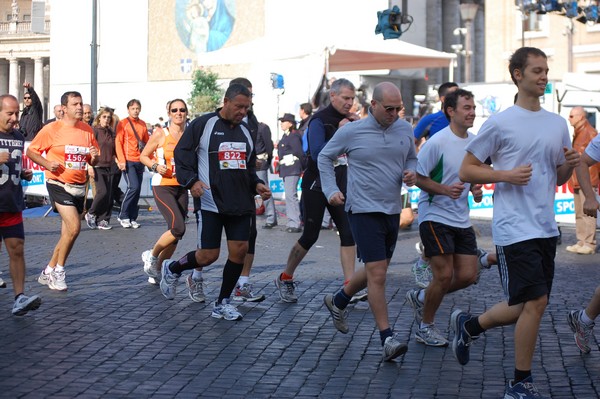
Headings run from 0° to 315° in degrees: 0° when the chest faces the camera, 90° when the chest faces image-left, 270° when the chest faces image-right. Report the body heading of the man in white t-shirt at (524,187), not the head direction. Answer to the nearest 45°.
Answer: approximately 315°

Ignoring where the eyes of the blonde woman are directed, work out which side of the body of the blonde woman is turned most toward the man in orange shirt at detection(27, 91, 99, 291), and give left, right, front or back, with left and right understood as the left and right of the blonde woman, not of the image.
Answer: right

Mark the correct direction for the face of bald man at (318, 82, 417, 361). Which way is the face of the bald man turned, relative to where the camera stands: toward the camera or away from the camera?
toward the camera

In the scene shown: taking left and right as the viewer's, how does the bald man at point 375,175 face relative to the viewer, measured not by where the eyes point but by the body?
facing the viewer and to the right of the viewer

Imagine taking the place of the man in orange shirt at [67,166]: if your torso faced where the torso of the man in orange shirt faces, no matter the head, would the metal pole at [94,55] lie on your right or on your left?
on your left

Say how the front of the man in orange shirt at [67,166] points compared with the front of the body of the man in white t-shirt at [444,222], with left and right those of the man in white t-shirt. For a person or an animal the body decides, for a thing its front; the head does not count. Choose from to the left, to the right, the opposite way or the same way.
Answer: the same way

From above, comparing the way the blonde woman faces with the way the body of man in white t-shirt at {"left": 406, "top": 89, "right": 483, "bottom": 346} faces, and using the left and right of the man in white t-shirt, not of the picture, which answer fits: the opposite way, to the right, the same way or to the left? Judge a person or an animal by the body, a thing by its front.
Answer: the same way

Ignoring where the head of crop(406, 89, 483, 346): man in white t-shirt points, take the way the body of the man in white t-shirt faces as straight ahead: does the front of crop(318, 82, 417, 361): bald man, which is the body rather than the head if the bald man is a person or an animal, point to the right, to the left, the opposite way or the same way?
the same way

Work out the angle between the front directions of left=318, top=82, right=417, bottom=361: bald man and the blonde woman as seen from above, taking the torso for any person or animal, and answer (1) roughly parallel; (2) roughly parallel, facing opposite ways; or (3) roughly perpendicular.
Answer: roughly parallel

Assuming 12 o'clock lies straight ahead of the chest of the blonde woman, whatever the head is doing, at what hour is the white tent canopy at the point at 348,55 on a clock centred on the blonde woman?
The white tent canopy is roughly at 8 o'clock from the blonde woman.

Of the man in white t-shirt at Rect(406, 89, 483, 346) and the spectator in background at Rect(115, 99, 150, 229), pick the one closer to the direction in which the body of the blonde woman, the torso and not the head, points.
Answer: the man in white t-shirt

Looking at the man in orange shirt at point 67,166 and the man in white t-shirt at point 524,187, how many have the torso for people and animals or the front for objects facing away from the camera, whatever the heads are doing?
0

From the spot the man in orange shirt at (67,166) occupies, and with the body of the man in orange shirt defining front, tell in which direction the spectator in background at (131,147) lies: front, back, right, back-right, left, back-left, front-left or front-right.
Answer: back-left
